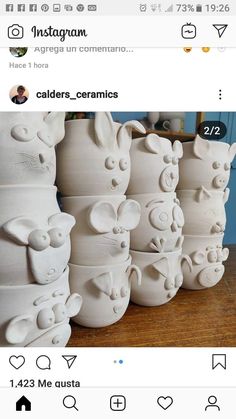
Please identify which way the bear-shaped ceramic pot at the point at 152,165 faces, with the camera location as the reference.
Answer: facing the viewer and to the right of the viewer

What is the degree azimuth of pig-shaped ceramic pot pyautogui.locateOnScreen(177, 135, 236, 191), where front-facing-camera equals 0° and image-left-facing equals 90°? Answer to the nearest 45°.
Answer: approximately 315°

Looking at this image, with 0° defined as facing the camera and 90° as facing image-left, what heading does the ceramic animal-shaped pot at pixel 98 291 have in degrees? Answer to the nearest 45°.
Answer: approximately 315°

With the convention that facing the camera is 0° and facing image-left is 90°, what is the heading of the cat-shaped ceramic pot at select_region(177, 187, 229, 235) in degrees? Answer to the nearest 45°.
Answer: approximately 315°
